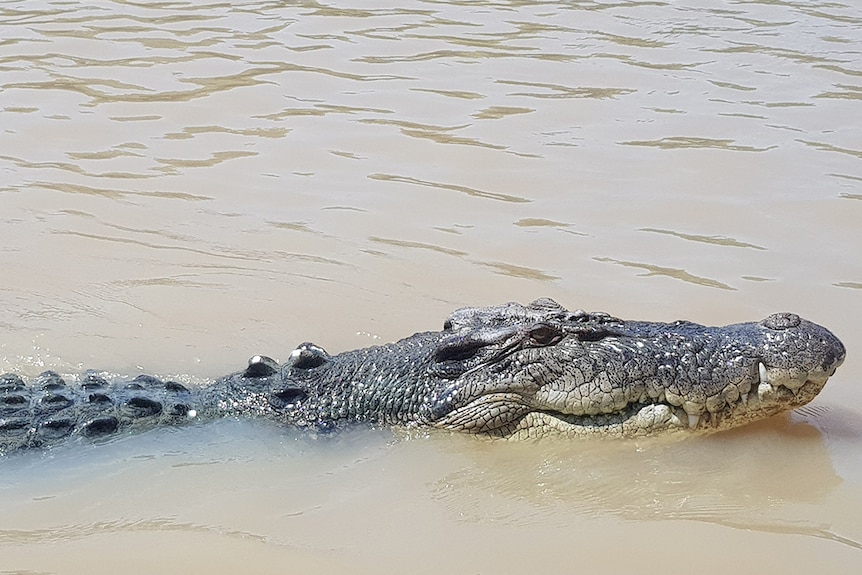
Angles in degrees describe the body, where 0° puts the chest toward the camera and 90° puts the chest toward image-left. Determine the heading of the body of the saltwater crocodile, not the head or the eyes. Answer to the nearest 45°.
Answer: approximately 270°
